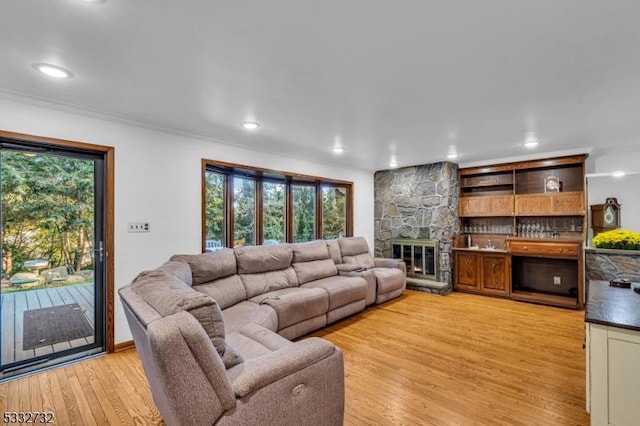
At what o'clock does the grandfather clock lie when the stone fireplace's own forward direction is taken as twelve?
The grandfather clock is roughly at 8 o'clock from the stone fireplace.

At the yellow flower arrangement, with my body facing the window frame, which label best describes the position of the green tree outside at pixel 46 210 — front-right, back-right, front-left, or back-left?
front-left

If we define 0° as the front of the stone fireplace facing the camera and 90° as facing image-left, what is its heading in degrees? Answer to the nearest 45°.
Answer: approximately 45°

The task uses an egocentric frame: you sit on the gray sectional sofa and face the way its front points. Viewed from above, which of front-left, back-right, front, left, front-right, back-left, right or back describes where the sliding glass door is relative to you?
back

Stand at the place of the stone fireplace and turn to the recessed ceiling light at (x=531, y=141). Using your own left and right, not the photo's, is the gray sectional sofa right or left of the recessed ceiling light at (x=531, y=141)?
right

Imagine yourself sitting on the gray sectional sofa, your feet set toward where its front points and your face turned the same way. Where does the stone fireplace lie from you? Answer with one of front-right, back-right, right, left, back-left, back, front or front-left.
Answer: left

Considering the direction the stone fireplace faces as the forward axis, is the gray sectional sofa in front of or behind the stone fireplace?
in front

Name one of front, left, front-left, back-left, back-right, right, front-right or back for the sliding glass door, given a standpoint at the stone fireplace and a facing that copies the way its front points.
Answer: front

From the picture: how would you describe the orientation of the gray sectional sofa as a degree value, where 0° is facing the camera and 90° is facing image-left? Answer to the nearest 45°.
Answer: approximately 315°

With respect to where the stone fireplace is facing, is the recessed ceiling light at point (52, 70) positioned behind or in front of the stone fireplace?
in front

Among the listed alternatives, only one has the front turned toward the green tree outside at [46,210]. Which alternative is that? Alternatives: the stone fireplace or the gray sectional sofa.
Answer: the stone fireplace

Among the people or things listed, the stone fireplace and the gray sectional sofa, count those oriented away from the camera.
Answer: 0
